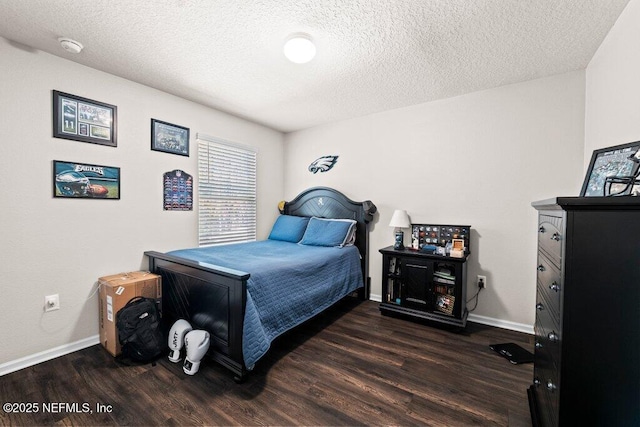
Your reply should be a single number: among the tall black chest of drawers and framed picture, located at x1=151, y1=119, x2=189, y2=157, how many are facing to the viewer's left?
1

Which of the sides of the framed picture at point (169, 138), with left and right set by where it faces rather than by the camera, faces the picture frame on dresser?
front

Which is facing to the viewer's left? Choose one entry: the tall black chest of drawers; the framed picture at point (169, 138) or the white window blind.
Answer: the tall black chest of drawers

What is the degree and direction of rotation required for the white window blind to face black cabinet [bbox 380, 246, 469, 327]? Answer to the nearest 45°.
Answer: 0° — it already faces it

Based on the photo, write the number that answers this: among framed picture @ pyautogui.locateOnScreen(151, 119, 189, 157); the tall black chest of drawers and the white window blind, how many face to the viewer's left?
1

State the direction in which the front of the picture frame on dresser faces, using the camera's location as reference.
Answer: facing the viewer and to the left of the viewer

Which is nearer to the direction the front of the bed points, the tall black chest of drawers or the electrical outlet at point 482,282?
the tall black chest of drawers

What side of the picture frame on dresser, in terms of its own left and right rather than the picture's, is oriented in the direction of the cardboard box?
front

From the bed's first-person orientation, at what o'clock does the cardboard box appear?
The cardboard box is roughly at 2 o'clock from the bed.

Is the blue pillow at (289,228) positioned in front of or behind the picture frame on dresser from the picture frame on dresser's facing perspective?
in front

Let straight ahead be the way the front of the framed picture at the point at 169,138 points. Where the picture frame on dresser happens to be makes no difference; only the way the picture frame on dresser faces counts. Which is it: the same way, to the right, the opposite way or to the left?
the opposite way

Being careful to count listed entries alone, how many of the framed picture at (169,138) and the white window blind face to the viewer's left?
0

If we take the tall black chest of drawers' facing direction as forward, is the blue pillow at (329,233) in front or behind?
in front

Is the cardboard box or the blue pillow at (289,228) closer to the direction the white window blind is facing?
the blue pillow

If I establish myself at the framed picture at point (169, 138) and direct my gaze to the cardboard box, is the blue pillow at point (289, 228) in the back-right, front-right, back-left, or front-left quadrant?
back-left

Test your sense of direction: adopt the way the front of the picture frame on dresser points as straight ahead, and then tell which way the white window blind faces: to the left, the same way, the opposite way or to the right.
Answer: the opposite way

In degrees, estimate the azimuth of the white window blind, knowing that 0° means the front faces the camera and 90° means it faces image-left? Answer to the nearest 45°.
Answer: approximately 315°

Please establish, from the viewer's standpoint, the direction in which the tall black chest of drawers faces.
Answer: facing to the left of the viewer
